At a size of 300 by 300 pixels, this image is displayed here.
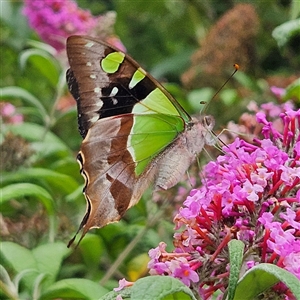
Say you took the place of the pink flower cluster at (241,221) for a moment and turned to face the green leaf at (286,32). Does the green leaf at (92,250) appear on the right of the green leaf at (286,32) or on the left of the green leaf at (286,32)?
left

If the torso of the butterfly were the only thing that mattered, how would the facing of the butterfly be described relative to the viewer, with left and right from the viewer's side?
facing to the right of the viewer

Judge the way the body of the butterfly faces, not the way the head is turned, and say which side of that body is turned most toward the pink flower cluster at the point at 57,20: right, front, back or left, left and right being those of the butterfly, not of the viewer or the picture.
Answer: left
